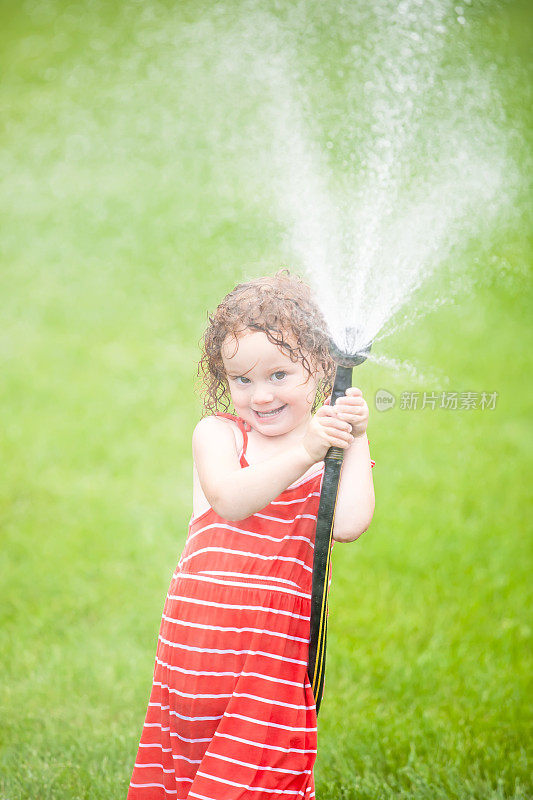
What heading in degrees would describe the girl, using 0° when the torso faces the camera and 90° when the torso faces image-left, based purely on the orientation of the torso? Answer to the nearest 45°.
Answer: approximately 315°
